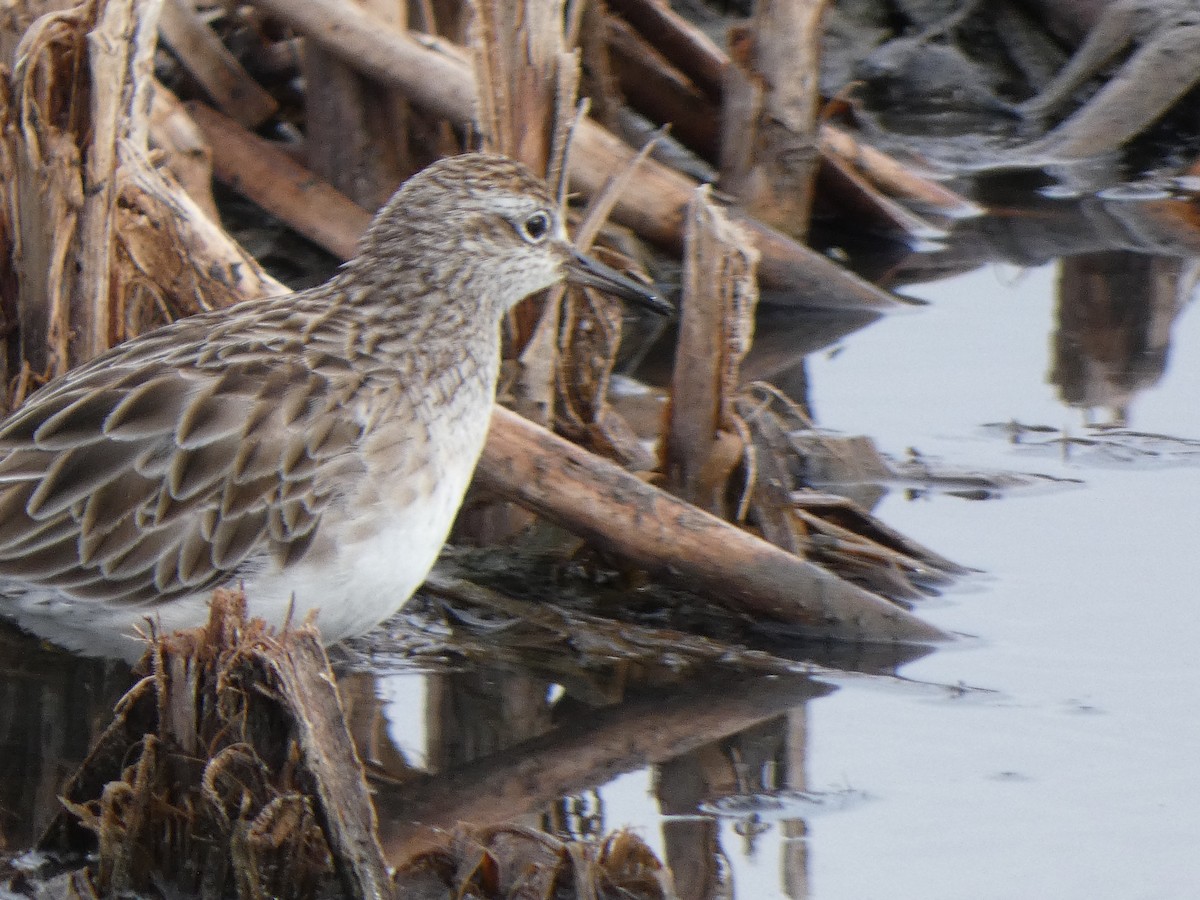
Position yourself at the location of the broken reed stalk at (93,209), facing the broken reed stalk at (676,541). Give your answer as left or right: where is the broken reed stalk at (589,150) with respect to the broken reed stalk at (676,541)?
left

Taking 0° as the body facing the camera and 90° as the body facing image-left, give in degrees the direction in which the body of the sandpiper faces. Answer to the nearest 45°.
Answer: approximately 270°

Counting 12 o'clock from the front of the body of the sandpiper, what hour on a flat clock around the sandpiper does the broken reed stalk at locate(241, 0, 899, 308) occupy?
The broken reed stalk is roughly at 10 o'clock from the sandpiper.

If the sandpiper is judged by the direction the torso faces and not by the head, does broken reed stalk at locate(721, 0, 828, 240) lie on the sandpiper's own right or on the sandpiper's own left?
on the sandpiper's own left

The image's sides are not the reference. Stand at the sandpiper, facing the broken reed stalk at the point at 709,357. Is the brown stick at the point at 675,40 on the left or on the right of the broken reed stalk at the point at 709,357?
left

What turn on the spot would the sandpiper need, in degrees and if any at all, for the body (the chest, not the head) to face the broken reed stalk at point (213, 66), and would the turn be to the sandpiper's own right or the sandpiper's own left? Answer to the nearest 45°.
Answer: approximately 90° to the sandpiper's own left

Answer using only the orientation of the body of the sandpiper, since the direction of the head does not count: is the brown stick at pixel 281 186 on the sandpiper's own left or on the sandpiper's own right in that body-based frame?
on the sandpiper's own left
